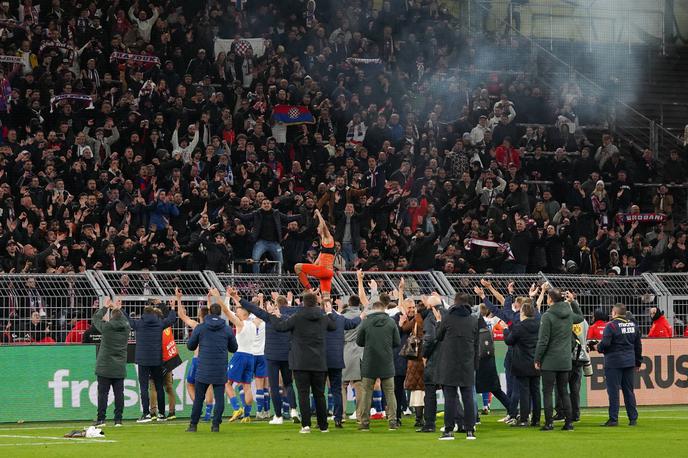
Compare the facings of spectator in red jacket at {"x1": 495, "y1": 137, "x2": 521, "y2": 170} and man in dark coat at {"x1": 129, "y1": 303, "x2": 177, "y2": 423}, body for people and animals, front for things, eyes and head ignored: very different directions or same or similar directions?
very different directions

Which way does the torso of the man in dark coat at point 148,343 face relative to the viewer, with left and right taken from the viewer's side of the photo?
facing away from the viewer

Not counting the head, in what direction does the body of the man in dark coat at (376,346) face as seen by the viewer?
away from the camera

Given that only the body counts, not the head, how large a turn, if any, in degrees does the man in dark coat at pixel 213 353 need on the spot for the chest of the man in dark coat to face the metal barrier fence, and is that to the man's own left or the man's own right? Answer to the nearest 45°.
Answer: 0° — they already face it

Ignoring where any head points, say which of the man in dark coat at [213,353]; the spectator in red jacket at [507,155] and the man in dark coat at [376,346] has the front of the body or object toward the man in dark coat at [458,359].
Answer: the spectator in red jacket

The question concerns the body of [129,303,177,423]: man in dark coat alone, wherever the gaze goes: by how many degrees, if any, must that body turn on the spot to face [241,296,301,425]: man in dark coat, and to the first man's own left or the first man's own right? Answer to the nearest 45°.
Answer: approximately 135° to the first man's own right

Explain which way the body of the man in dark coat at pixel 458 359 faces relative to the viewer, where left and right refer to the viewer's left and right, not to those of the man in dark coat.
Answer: facing away from the viewer

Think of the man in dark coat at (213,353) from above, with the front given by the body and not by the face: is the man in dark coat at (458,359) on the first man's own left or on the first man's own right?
on the first man's own right

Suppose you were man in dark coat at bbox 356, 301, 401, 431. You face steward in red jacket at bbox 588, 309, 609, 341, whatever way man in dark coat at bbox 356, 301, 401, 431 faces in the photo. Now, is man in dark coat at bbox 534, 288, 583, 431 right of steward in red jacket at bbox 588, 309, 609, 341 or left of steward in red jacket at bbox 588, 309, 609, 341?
right
